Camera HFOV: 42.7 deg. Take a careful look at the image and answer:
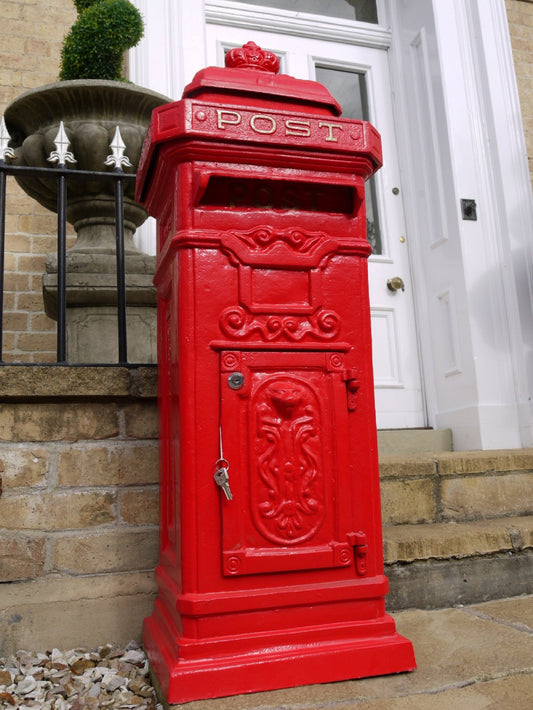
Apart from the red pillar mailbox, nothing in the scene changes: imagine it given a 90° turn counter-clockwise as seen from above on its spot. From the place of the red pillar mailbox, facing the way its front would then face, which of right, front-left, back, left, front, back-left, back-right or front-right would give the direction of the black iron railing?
back-left

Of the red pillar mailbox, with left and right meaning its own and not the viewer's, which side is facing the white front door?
back

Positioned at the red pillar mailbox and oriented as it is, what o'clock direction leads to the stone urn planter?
The stone urn planter is roughly at 5 o'clock from the red pillar mailbox.

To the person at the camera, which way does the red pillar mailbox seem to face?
facing the viewer
